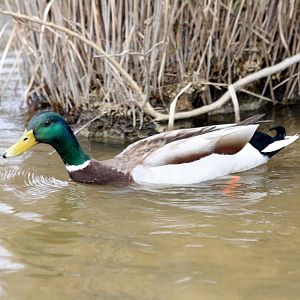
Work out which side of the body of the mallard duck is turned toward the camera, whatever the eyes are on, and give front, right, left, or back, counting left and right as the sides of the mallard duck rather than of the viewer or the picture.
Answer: left
